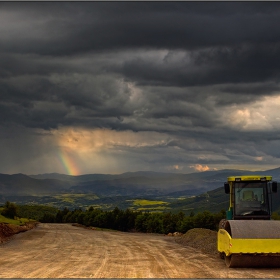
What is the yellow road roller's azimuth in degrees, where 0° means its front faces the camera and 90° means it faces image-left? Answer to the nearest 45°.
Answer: approximately 0°
